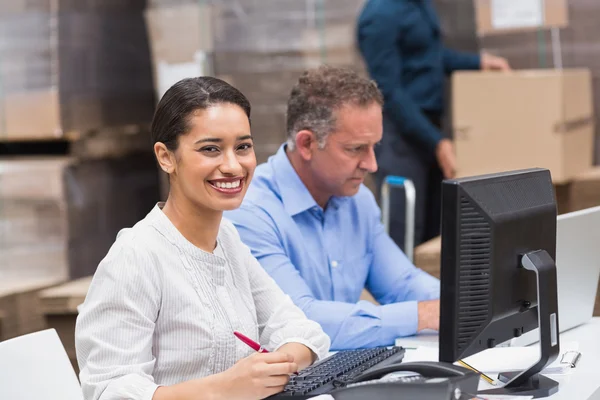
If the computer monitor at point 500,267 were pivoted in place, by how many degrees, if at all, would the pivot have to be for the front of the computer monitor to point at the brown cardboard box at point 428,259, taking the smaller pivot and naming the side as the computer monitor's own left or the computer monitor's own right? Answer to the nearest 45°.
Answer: approximately 45° to the computer monitor's own right

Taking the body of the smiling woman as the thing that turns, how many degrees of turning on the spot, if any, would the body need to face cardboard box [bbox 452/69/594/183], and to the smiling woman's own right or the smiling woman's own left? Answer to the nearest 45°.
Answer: approximately 90° to the smiling woman's own left

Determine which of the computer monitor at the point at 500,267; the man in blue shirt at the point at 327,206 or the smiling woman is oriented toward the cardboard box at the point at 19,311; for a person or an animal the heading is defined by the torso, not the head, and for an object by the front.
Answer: the computer monitor

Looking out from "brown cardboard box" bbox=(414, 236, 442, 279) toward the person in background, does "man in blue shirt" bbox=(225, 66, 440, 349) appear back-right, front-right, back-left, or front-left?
back-left
